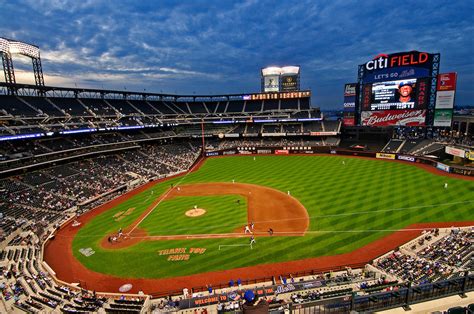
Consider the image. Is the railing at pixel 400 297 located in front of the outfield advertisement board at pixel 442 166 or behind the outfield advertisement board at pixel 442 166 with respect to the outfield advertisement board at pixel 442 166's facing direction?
in front

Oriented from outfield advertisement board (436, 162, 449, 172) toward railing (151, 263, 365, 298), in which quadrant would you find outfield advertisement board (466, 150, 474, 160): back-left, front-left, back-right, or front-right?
back-left

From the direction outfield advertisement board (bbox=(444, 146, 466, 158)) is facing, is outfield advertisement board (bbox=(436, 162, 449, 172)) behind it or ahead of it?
ahead

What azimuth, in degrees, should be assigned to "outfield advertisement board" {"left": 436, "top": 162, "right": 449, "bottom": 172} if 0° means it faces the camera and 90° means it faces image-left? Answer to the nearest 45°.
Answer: approximately 45°

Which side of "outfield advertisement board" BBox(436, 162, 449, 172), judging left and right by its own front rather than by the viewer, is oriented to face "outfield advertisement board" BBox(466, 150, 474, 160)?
left

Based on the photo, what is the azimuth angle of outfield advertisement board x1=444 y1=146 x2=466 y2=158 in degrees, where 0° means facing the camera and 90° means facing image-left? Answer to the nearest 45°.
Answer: approximately 45°

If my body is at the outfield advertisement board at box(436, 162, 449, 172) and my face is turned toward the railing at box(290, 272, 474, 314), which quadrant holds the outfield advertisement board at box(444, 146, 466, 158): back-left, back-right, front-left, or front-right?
back-left

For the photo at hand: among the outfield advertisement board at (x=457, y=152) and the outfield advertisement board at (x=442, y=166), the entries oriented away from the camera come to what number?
0

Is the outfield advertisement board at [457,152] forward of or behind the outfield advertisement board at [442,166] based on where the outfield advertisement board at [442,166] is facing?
behind

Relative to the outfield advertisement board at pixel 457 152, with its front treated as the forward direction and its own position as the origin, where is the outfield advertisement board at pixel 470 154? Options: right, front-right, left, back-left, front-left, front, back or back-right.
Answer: left

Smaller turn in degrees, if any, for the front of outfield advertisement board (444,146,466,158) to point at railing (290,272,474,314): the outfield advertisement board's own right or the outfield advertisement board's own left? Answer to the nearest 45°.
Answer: approximately 45° to the outfield advertisement board's own left

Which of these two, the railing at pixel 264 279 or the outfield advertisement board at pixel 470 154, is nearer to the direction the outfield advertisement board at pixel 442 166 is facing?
the railing
